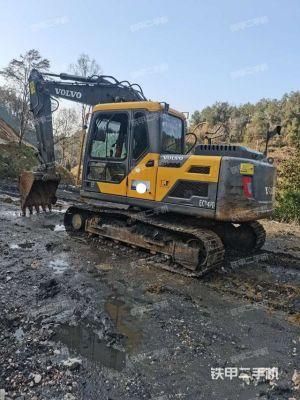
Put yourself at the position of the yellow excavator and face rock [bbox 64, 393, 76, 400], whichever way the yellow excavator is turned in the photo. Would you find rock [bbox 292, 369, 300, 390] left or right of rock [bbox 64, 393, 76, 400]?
left

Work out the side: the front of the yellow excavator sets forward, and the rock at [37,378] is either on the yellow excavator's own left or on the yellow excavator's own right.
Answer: on the yellow excavator's own left

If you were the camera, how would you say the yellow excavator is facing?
facing away from the viewer and to the left of the viewer

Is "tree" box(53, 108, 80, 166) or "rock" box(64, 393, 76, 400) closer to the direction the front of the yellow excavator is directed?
the tree

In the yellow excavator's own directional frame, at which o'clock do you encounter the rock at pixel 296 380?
The rock is roughly at 7 o'clock from the yellow excavator.

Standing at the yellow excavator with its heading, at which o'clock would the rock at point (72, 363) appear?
The rock is roughly at 8 o'clock from the yellow excavator.

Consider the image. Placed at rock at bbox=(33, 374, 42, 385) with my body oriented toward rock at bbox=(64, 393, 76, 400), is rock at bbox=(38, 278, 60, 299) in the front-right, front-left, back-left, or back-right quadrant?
back-left

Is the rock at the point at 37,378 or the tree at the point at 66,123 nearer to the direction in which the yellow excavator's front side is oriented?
the tree

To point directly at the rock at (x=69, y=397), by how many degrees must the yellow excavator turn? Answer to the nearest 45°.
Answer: approximately 135° to its left

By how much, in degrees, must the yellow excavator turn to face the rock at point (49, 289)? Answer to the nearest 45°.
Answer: approximately 90° to its left

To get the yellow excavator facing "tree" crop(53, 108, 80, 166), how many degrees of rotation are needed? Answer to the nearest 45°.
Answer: approximately 45° to its right
